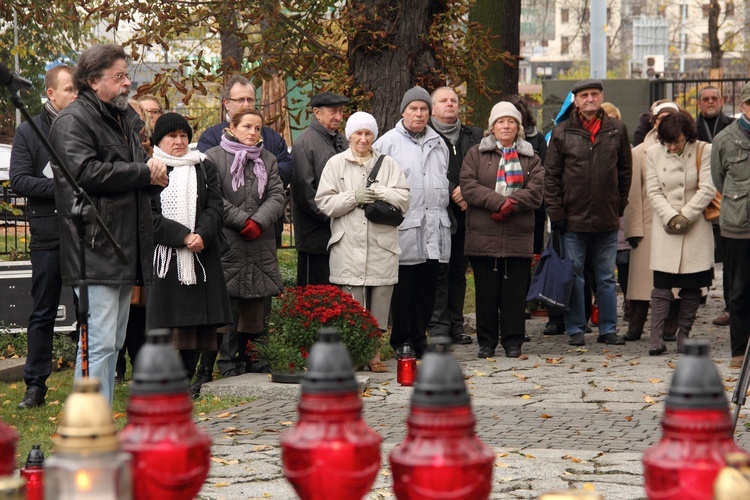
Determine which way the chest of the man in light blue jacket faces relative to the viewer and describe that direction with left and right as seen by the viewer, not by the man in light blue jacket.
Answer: facing the viewer

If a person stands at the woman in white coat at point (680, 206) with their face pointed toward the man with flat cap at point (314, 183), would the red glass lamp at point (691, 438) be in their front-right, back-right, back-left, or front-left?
front-left

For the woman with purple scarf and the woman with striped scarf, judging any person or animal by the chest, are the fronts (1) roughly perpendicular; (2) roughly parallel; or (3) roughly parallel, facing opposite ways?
roughly parallel

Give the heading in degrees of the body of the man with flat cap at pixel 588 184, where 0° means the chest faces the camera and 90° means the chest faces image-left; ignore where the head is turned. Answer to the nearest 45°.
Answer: approximately 0°

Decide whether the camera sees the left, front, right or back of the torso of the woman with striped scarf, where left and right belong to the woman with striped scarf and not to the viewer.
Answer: front

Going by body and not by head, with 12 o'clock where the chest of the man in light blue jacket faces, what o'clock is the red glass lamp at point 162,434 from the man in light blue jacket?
The red glass lamp is roughly at 12 o'clock from the man in light blue jacket.

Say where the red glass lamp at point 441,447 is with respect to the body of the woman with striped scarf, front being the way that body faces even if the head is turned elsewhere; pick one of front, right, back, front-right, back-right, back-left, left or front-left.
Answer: front

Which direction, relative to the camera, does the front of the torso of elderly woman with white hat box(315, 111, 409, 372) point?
toward the camera

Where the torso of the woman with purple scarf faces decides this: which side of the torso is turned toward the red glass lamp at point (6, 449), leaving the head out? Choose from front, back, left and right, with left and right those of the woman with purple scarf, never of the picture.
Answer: front

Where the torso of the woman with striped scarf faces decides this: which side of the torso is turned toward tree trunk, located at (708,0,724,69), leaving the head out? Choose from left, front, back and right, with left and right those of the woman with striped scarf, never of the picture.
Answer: back

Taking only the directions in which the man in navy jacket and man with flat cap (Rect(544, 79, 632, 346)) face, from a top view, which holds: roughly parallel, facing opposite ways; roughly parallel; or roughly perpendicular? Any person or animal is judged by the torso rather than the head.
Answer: roughly perpendicular

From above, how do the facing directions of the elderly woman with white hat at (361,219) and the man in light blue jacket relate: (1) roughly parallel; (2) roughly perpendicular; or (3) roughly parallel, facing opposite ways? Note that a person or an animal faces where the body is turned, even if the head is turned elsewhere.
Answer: roughly parallel

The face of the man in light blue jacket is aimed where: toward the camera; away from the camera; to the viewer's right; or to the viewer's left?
toward the camera

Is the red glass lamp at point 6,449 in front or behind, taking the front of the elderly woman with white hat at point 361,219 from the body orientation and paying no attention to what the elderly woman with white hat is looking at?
in front

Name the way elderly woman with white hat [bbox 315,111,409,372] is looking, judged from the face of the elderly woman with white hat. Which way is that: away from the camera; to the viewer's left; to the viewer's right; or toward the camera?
toward the camera

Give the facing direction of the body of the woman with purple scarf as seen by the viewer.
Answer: toward the camera

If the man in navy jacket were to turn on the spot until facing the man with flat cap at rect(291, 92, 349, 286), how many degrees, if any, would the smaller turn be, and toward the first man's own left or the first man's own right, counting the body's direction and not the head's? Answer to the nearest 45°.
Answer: approximately 90° to the first man's own left

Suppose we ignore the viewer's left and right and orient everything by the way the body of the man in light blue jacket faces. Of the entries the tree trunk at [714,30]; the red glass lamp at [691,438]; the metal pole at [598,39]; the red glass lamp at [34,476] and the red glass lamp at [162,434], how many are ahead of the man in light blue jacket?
3

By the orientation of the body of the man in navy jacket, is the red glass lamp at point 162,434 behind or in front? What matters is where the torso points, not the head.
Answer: in front

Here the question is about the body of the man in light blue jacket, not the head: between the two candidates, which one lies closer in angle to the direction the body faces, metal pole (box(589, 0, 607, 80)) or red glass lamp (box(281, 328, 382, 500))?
the red glass lamp
